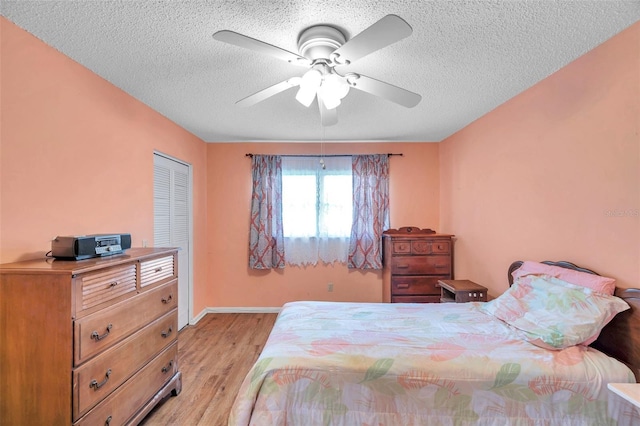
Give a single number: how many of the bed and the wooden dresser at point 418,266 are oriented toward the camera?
1

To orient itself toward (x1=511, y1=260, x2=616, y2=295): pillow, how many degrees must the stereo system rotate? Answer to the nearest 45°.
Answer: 0° — it already faces it

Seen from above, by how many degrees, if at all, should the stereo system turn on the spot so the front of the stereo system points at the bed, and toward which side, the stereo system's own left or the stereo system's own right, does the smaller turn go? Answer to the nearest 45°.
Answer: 0° — it already faces it

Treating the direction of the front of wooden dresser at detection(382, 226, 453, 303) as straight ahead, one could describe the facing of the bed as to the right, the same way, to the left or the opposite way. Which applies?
to the right

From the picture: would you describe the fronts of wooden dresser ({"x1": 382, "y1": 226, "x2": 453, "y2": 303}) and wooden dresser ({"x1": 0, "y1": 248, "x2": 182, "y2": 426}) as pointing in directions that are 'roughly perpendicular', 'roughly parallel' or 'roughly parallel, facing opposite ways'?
roughly perpendicular

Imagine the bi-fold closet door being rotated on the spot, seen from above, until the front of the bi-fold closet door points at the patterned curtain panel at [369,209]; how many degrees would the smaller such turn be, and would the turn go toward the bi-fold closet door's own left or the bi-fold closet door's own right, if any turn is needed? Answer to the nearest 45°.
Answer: approximately 45° to the bi-fold closet door's own left

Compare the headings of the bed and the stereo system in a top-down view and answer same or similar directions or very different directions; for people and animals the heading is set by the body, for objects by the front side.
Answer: very different directions

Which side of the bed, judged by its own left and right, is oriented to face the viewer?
left

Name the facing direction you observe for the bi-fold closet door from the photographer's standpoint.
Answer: facing the viewer and to the right of the viewer

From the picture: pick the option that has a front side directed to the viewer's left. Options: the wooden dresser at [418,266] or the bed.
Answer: the bed

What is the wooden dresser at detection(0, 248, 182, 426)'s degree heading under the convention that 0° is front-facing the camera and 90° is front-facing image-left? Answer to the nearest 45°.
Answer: approximately 315°

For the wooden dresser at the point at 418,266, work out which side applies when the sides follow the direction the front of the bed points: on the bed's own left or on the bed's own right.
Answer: on the bed's own right

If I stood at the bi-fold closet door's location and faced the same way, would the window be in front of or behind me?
in front

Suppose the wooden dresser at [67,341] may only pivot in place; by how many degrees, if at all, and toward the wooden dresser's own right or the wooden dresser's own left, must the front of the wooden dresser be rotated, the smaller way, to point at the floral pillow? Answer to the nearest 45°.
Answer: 0° — it already faces it

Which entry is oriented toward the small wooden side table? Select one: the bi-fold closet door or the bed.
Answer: the bi-fold closet door

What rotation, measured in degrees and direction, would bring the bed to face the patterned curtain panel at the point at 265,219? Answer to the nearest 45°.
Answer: approximately 45° to its right

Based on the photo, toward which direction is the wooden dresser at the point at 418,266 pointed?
toward the camera
